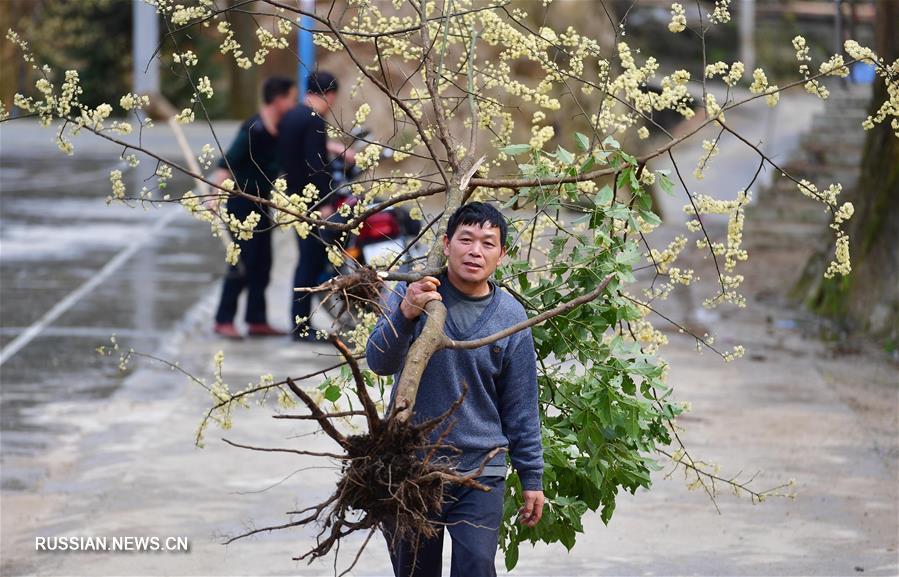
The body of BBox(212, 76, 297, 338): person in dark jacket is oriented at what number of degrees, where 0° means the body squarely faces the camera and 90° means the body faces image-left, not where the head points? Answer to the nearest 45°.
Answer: approximately 270°

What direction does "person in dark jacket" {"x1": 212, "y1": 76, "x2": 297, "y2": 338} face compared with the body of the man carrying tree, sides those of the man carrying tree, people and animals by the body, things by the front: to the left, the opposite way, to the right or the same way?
to the left

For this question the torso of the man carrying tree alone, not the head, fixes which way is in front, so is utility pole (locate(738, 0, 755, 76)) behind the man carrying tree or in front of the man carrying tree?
behind

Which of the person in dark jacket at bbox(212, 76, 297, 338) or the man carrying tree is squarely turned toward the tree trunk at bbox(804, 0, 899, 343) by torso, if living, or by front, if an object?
the person in dark jacket

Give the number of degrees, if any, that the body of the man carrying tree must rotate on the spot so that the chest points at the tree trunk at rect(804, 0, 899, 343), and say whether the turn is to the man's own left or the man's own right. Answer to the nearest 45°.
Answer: approximately 135° to the man's own left

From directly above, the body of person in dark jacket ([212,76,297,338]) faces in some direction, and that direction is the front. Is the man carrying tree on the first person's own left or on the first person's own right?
on the first person's own right

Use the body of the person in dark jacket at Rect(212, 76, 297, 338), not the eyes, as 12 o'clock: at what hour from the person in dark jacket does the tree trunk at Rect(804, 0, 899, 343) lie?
The tree trunk is roughly at 12 o'clock from the person in dark jacket.

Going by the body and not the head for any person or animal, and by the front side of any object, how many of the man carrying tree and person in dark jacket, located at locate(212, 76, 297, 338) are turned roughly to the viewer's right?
1

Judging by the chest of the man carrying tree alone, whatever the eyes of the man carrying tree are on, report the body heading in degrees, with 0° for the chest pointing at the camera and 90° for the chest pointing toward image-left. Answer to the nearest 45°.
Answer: approximately 0°

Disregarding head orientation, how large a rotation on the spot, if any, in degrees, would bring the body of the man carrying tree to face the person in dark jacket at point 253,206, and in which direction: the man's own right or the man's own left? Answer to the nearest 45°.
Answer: approximately 180°

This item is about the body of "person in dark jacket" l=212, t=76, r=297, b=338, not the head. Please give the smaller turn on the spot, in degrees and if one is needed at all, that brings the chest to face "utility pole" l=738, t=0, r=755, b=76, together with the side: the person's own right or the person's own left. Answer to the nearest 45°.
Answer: approximately 45° to the person's own left
